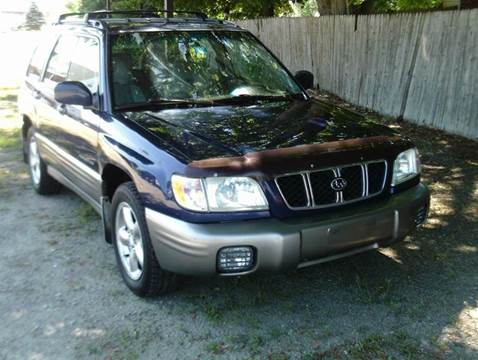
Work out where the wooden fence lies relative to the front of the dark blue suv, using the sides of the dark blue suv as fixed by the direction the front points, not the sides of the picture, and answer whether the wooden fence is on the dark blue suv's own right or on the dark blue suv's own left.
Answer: on the dark blue suv's own left

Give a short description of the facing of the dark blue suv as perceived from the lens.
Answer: facing the viewer and to the right of the viewer
